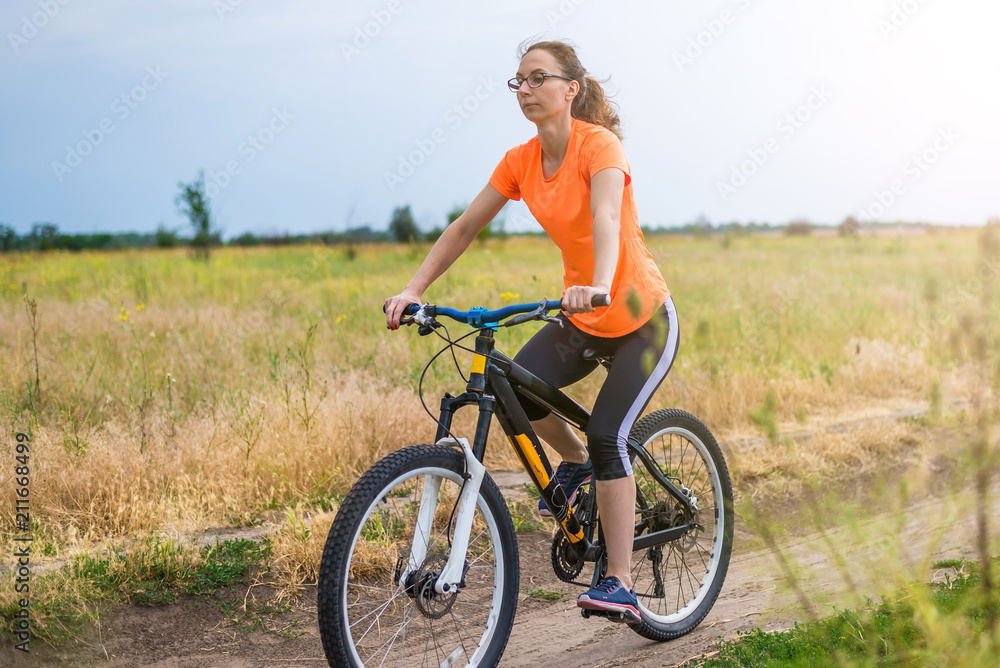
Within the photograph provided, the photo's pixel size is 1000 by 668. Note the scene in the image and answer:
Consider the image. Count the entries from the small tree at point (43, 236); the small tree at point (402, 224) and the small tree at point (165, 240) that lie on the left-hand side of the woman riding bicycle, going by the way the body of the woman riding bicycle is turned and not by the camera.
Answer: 0

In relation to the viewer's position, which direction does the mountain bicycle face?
facing the viewer and to the left of the viewer

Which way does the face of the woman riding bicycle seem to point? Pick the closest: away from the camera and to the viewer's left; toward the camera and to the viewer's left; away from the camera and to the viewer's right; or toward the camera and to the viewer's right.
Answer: toward the camera and to the viewer's left

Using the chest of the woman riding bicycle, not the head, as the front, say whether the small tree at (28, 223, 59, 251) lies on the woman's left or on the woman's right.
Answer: on the woman's right

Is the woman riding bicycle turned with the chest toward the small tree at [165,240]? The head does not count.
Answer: no

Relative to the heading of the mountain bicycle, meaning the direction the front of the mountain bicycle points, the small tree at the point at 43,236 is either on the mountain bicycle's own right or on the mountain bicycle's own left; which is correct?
on the mountain bicycle's own right

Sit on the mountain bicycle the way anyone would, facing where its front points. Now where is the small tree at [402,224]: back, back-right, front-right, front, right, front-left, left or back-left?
back-right
